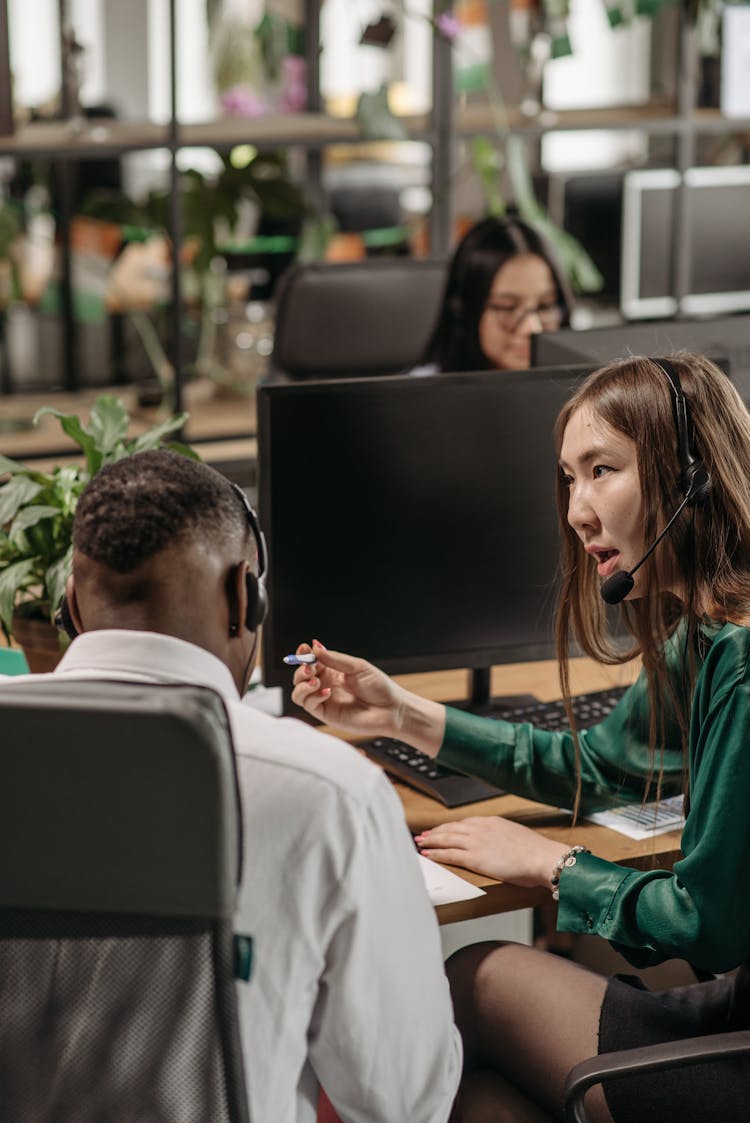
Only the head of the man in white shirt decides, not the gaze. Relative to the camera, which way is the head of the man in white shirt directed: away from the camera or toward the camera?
away from the camera

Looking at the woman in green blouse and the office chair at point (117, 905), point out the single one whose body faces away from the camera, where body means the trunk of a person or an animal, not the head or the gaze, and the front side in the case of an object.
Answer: the office chair

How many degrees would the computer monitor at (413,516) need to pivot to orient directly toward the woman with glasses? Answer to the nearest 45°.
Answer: approximately 180°

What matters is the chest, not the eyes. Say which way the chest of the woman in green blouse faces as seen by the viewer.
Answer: to the viewer's left

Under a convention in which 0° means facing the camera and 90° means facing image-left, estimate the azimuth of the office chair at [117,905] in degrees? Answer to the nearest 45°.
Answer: approximately 180°

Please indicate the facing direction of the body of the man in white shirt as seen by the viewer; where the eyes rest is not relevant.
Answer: away from the camera

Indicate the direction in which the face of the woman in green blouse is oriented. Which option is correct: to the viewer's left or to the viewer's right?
to the viewer's left
